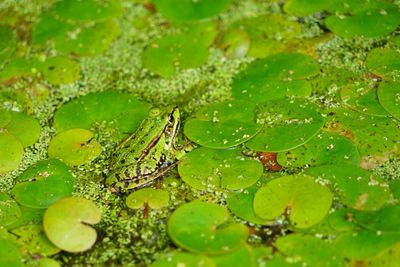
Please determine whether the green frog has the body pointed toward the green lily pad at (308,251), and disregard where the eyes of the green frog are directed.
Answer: no

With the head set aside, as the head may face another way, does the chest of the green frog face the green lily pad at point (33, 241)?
no

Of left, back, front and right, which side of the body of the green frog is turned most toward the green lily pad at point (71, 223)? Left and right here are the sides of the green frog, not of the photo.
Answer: back

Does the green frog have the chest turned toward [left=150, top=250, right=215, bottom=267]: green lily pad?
no

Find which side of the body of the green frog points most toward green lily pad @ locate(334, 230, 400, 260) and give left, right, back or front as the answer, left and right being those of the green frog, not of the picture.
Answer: right

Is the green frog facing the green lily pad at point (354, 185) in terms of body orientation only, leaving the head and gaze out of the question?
no

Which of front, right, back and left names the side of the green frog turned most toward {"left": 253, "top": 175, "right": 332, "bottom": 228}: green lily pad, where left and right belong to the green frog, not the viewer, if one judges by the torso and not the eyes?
right

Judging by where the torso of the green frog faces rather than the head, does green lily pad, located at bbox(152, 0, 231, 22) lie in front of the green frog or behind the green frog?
in front

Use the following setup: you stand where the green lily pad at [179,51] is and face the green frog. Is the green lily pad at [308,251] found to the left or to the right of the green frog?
left

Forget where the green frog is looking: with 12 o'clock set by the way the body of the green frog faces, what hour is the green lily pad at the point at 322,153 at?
The green lily pad is roughly at 2 o'clock from the green frog.

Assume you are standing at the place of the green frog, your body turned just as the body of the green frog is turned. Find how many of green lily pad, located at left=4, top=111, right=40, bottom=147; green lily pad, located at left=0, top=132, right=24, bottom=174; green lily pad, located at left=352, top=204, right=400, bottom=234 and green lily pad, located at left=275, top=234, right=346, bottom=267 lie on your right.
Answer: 2

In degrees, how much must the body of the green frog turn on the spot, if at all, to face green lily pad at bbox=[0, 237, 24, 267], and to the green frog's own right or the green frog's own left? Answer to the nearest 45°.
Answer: approximately 180°

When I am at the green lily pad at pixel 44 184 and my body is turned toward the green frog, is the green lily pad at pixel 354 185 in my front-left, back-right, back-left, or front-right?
front-right

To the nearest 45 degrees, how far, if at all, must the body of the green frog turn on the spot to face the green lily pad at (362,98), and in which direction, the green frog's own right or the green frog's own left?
approximately 45° to the green frog's own right

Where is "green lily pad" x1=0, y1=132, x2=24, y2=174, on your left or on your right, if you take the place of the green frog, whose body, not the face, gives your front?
on your left

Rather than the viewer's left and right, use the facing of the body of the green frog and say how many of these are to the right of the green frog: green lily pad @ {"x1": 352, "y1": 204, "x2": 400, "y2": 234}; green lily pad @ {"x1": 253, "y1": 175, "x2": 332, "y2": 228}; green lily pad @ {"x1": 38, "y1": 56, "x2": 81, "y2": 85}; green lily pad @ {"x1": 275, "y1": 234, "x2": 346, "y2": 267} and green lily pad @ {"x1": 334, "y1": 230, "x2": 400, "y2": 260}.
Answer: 4

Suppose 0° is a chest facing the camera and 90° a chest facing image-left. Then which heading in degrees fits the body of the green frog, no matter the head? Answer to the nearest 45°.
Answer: approximately 225°

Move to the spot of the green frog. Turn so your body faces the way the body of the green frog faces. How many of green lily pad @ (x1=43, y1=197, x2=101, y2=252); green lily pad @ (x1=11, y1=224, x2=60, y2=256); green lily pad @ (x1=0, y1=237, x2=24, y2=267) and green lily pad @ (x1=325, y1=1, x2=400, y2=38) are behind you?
3
